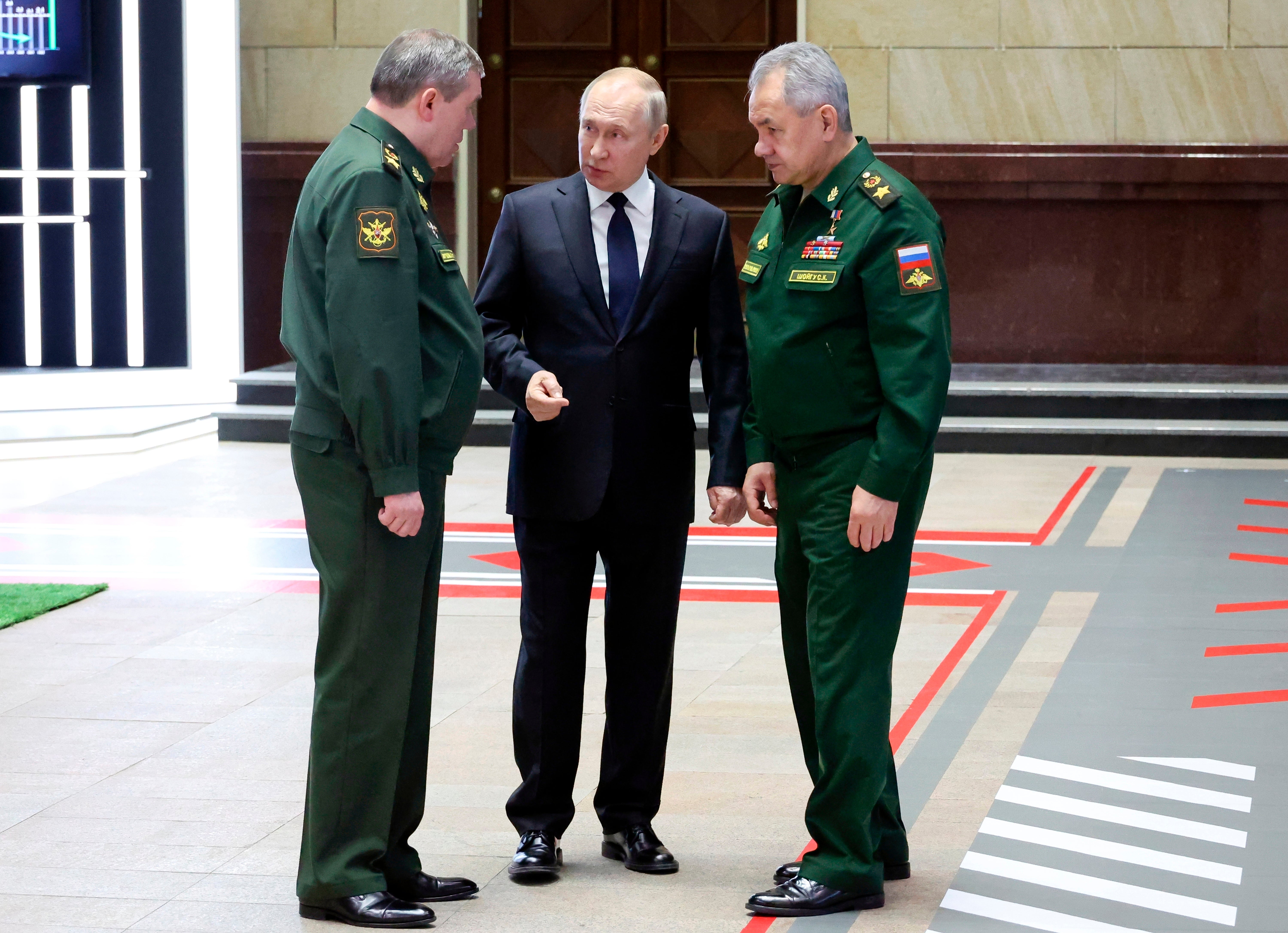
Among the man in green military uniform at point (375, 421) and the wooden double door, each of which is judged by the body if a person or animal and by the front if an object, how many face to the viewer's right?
1

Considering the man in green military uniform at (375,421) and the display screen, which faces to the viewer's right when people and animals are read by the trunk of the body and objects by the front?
the man in green military uniform

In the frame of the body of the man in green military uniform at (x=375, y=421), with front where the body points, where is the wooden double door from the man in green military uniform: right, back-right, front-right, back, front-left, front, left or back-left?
left

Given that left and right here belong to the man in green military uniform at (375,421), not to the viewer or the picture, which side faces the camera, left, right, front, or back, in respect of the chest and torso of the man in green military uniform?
right

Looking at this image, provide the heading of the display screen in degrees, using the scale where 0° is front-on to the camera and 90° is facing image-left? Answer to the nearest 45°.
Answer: approximately 0°

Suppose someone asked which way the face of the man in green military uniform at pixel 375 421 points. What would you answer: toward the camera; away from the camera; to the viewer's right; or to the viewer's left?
to the viewer's right
